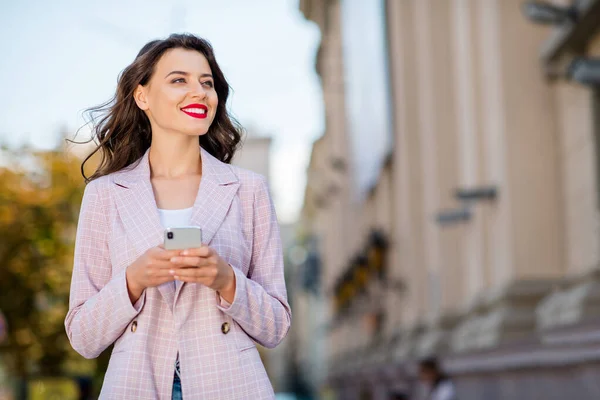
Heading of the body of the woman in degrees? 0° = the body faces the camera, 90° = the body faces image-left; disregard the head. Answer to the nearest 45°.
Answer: approximately 0°

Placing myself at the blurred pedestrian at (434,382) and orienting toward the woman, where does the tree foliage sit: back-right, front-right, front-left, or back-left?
back-right

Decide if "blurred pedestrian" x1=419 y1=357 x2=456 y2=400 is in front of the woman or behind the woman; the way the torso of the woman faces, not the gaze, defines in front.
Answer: behind

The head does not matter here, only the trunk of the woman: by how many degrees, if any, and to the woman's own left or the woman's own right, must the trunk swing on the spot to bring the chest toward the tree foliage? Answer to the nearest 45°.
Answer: approximately 180°

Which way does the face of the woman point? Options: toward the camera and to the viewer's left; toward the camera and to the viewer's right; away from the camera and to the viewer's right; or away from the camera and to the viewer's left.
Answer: toward the camera and to the viewer's right

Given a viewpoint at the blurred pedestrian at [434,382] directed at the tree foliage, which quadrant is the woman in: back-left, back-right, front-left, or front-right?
back-left
